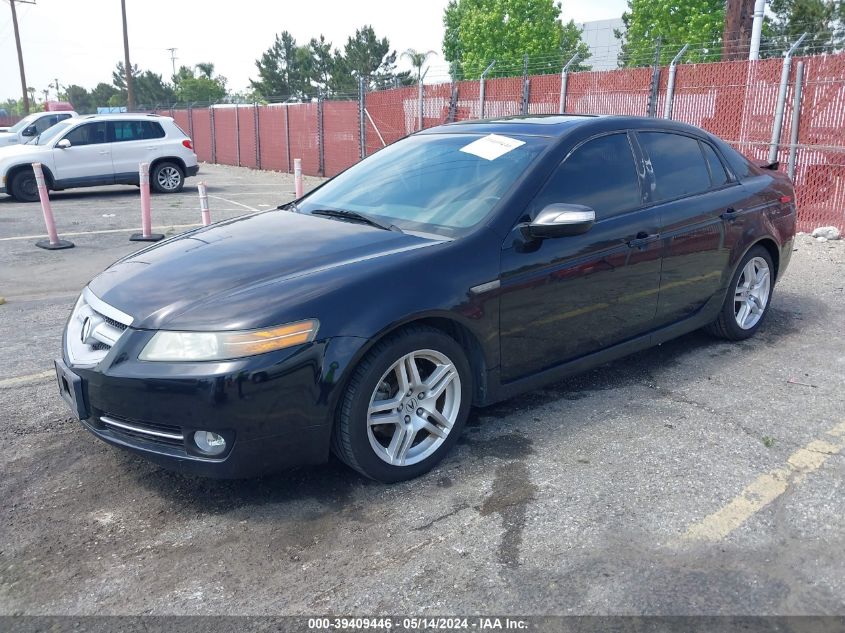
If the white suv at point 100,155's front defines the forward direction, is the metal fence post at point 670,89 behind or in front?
behind

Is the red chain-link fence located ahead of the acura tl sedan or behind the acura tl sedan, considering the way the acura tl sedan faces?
behind

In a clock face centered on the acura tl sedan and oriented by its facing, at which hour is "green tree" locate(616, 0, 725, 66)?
The green tree is roughly at 5 o'clock from the acura tl sedan.

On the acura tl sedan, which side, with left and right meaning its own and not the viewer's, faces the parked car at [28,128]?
right

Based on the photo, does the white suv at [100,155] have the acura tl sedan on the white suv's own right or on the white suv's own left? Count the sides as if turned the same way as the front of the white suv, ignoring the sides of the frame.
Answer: on the white suv's own left

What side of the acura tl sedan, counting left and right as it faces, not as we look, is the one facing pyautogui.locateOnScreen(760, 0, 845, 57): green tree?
back

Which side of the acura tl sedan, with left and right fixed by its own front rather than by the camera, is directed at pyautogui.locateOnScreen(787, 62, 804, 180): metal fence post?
back

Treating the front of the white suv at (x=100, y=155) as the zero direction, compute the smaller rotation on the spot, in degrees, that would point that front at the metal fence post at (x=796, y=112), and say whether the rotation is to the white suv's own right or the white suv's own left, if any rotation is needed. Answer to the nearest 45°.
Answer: approximately 135° to the white suv's own left

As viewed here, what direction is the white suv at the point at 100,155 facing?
to the viewer's left
